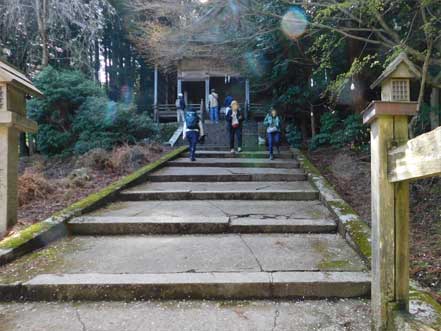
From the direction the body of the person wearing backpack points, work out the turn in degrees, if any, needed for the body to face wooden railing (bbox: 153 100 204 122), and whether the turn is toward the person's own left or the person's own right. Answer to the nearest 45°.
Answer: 0° — they already face it

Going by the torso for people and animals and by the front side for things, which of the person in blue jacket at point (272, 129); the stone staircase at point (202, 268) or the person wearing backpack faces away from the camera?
the person wearing backpack

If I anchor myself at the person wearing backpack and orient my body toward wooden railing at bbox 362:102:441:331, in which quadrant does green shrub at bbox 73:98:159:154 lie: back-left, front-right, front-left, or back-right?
back-right

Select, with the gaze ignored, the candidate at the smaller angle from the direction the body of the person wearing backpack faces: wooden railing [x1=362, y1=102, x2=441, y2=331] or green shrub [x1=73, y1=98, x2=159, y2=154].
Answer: the green shrub

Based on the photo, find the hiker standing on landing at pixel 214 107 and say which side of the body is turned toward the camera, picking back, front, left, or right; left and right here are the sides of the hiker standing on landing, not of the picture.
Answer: back

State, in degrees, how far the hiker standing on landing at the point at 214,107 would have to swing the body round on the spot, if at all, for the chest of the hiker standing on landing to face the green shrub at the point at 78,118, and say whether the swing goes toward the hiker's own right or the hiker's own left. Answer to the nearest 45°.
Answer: approximately 135° to the hiker's own left

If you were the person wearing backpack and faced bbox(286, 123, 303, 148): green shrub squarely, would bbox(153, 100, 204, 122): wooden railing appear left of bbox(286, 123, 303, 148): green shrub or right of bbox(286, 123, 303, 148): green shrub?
left

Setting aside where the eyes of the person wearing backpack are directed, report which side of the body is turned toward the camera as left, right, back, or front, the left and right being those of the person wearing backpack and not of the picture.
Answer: back

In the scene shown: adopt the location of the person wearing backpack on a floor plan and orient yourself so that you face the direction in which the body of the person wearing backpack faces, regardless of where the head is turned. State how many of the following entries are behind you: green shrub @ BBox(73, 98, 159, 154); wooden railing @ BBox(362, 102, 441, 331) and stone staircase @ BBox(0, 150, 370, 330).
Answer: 2

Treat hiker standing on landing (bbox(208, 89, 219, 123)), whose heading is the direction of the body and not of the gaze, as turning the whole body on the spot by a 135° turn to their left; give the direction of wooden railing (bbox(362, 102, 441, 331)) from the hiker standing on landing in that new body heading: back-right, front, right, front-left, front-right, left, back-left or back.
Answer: front-left

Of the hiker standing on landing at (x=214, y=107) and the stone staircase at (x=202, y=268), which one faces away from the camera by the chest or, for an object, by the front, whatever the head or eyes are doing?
the hiker standing on landing

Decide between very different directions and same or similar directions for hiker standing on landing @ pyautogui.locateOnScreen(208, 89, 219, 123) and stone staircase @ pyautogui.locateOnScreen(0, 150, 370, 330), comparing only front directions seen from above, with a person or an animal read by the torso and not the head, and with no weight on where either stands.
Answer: very different directions

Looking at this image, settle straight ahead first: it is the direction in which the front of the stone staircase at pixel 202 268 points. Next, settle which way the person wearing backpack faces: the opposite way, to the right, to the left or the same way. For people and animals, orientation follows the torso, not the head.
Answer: the opposite way

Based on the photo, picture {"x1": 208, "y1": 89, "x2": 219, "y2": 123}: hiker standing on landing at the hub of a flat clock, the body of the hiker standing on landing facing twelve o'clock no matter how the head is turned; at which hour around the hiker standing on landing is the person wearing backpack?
The person wearing backpack is roughly at 6 o'clock from the hiker standing on landing.
